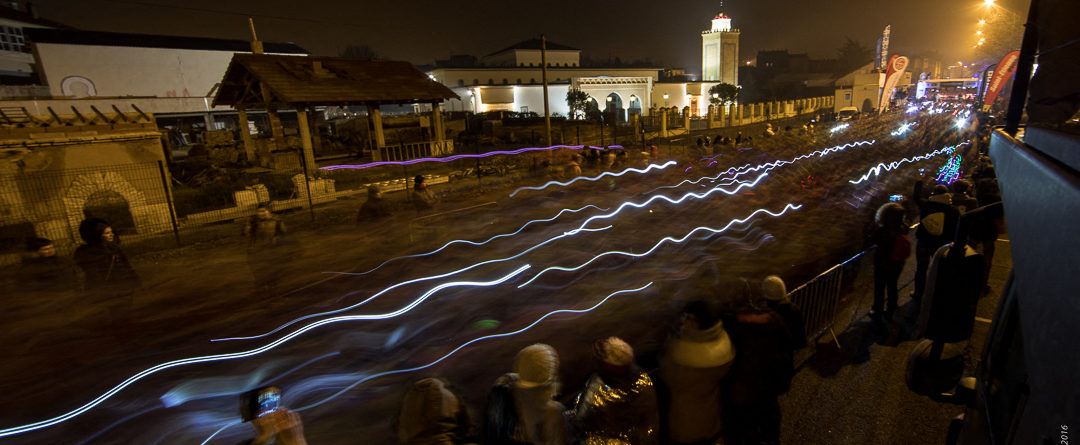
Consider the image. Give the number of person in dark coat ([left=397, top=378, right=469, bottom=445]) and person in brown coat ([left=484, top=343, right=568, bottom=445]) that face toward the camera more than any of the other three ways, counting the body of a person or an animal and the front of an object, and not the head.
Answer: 0

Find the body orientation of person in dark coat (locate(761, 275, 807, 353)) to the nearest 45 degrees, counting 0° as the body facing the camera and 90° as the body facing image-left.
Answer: approximately 135°

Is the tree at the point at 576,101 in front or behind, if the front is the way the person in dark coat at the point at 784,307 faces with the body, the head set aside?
in front

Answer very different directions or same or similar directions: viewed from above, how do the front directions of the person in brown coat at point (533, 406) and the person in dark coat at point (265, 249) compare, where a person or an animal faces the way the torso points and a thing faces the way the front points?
very different directions

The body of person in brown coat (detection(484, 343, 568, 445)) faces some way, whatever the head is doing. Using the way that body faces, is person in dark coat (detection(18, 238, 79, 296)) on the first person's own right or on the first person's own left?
on the first person's own left

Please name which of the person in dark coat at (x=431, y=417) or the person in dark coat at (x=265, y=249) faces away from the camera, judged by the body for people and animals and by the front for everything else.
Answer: the person in dark coat at (x=431, y=417)

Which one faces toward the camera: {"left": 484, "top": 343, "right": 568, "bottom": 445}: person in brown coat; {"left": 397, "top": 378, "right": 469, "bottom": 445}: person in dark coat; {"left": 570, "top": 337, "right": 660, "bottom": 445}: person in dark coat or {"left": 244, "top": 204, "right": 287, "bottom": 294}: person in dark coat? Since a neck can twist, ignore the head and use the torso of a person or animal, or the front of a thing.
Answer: {"left": 244, "top": 204, "right": 287, "bottom": 294}: person in dark coat

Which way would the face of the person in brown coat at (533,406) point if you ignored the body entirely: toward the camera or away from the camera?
away from the camera

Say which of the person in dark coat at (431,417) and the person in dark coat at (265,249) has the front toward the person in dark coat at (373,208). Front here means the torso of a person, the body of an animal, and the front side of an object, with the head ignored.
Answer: the person in dark coat at (431,417)

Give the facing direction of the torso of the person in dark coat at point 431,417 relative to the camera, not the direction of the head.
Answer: away from the camera

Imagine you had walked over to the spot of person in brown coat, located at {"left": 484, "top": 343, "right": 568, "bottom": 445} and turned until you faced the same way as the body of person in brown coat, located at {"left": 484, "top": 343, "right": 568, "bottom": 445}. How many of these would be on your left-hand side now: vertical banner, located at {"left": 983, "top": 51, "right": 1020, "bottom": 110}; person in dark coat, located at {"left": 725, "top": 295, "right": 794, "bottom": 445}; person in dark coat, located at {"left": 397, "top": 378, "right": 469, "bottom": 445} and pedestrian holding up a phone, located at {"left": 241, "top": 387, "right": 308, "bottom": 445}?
2

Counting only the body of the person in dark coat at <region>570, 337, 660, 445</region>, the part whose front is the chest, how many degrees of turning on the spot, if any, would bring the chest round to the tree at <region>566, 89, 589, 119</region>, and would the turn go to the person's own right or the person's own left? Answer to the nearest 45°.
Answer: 0° — they already face it

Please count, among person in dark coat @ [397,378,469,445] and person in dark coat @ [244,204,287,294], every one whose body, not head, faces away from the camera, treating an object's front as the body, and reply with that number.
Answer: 1

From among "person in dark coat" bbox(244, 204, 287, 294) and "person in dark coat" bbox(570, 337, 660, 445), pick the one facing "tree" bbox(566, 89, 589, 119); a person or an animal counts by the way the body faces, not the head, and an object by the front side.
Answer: "person in dark coat" bbox(570, 337, 660, 445)

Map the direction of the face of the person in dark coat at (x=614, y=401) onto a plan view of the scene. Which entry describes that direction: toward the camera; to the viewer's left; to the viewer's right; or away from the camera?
away from the camera

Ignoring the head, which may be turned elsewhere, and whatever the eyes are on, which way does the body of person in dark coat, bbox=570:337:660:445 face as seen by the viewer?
away from the camera

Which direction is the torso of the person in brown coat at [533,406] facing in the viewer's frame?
away from the camera
